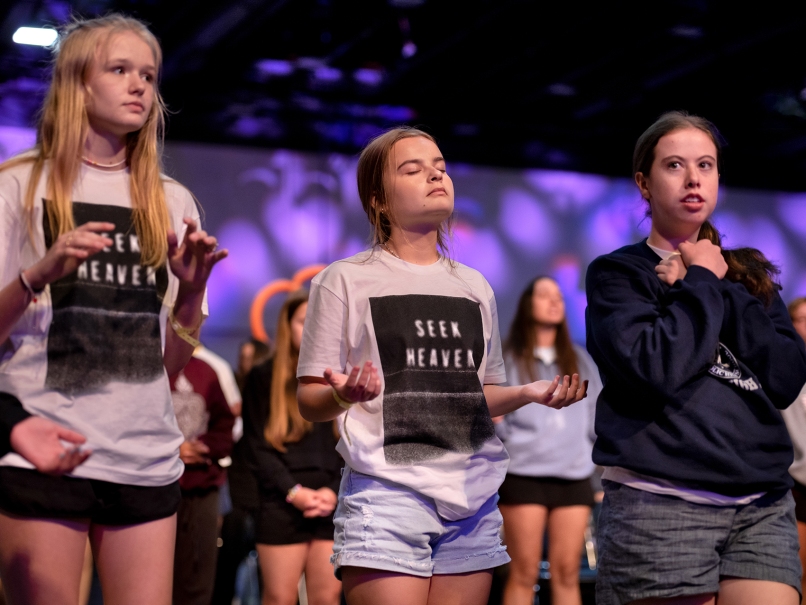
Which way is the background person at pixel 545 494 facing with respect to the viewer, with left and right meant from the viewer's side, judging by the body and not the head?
facing the viewer

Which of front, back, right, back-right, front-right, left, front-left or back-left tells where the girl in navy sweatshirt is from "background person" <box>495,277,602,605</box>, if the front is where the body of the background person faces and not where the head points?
front

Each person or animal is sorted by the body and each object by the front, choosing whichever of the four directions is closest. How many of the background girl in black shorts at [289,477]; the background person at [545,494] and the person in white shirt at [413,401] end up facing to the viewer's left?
0

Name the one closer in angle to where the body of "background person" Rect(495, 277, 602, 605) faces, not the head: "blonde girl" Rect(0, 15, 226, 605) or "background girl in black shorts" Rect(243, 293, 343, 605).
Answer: the blonde girl

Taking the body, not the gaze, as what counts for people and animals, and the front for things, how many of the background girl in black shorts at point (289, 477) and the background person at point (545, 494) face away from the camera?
0

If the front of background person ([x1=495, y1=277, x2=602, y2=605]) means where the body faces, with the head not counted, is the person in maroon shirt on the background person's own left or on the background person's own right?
on the background person's own right

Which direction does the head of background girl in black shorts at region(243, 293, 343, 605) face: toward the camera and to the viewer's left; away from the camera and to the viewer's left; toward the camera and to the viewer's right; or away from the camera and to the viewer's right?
toward the camera and to the viewer's right

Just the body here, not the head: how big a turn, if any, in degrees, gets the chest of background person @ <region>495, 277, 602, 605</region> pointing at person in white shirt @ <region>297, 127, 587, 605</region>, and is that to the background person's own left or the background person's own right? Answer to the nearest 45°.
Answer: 0° — they already face them

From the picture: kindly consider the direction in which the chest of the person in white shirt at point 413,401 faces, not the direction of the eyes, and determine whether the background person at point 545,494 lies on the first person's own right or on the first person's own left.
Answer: on the first person's own left

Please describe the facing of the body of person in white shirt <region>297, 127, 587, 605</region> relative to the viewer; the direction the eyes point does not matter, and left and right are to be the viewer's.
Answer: facing the viewer and to the right of the viewer

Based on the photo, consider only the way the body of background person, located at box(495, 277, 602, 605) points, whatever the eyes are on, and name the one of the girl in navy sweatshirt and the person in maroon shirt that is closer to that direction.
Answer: the girl in navy sweatshirt

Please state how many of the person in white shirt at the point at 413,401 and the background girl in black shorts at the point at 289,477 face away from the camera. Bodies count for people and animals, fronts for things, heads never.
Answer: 0

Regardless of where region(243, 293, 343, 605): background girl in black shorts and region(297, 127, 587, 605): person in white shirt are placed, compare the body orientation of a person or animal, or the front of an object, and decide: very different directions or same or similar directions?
same or similar directions
